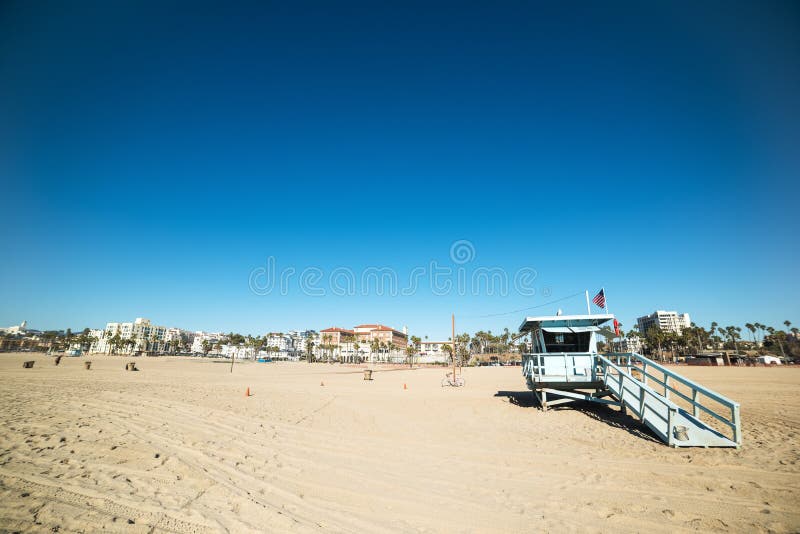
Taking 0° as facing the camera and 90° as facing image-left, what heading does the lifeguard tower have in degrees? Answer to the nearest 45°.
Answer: approximately 0°
